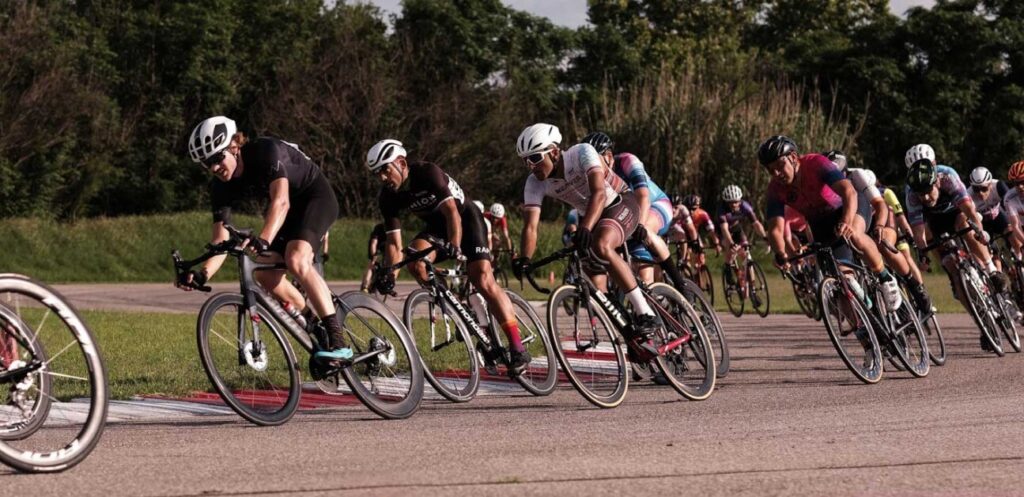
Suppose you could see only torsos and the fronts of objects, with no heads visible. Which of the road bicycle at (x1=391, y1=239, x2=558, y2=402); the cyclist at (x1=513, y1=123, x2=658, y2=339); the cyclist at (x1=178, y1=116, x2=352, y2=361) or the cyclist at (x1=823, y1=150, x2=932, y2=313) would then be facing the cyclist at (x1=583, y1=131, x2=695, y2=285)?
the cyclist at (x1=823, y1=150, x2=932, y2=313)

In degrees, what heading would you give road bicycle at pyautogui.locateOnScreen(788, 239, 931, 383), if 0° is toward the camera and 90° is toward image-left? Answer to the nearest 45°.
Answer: approximately 45°

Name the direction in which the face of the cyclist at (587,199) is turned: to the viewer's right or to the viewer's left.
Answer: to the viewer's left

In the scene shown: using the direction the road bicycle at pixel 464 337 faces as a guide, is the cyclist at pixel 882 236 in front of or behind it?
behind

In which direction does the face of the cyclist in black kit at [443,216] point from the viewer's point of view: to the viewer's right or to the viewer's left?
to the viewer's left

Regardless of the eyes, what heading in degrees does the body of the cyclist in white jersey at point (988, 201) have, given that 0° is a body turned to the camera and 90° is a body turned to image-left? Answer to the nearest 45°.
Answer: approximately 45°

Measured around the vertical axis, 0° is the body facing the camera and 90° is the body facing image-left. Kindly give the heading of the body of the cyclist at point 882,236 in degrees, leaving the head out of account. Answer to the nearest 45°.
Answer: approximately 45°

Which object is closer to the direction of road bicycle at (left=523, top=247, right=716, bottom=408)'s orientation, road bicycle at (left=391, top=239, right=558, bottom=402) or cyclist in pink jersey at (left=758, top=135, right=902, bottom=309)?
the road bicycle

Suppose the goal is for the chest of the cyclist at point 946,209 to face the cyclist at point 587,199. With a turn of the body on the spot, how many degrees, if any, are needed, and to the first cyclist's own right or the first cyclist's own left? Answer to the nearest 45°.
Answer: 0° — they already face them

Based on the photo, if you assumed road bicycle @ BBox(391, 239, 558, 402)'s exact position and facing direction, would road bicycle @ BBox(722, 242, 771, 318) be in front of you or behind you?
behind
